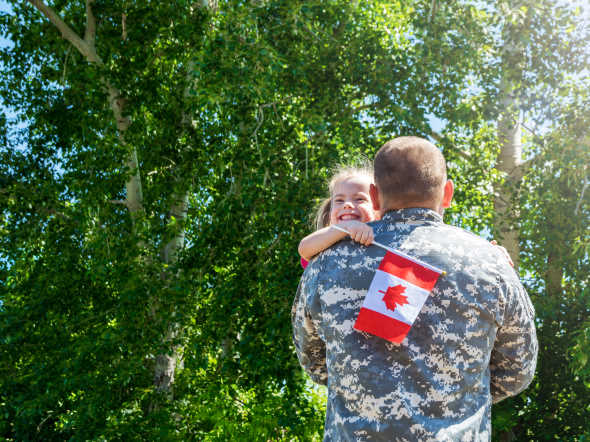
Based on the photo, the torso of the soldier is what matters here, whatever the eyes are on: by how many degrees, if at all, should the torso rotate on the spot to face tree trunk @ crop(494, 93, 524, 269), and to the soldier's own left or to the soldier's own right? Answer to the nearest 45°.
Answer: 0° — they already face it

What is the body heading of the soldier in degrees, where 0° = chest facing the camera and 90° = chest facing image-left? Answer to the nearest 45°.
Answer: approximately 180°

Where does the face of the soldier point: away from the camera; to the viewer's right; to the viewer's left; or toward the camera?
away from the camera

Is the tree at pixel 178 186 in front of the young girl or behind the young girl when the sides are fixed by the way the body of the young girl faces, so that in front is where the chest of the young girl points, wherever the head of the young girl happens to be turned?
behind
